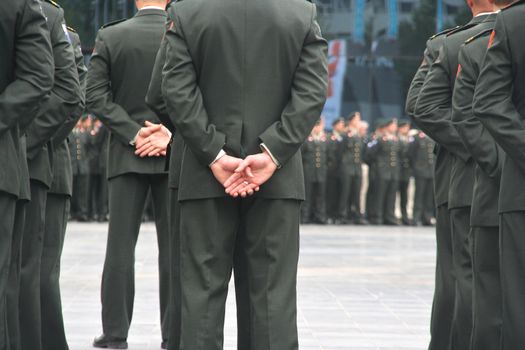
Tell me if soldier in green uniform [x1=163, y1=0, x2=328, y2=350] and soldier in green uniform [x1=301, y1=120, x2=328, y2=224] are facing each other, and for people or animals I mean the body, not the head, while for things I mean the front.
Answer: yes

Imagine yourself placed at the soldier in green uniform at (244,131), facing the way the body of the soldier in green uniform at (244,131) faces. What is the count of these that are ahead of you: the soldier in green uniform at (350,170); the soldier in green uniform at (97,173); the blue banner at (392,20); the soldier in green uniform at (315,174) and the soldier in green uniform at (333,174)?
5

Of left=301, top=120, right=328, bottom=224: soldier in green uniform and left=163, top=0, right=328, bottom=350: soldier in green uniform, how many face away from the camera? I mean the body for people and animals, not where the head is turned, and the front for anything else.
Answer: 1

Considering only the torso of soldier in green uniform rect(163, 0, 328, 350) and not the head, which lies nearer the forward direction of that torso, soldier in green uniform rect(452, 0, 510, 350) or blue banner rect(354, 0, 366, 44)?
the blue banner

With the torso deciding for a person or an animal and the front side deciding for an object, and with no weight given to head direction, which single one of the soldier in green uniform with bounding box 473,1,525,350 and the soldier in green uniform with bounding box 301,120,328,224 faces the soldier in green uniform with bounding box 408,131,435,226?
the soldier in green uniform with bounding box 473,1,525,350

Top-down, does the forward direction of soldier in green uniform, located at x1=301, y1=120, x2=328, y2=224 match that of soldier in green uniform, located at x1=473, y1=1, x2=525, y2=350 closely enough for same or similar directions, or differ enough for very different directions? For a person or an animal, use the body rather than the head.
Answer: very different directions

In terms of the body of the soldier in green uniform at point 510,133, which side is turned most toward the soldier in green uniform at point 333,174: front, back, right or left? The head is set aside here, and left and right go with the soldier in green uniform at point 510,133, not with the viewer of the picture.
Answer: front

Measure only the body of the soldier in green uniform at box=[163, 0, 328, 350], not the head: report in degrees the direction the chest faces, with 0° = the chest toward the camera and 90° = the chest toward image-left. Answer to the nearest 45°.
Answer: approximately 180°

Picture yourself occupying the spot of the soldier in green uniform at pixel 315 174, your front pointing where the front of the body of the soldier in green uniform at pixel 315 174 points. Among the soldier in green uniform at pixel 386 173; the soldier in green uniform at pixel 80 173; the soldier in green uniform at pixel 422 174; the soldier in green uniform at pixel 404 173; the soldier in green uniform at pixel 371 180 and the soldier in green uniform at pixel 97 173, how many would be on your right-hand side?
2

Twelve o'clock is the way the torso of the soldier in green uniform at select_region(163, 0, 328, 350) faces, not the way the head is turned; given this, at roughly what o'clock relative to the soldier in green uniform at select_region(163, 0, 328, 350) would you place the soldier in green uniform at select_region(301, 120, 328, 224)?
the soldier in green uniform at select_region(301, 120, 328, 224) is roughly at 12 o'clock from the soldier in green uniform at select_region(163, 0, 328, 350).

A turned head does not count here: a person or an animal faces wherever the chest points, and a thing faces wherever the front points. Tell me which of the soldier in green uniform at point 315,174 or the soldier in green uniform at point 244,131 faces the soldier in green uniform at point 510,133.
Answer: the soldier in green uniform at point 315,174

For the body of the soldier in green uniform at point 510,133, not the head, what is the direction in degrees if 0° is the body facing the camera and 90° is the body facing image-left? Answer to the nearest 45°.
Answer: approximately 180°
